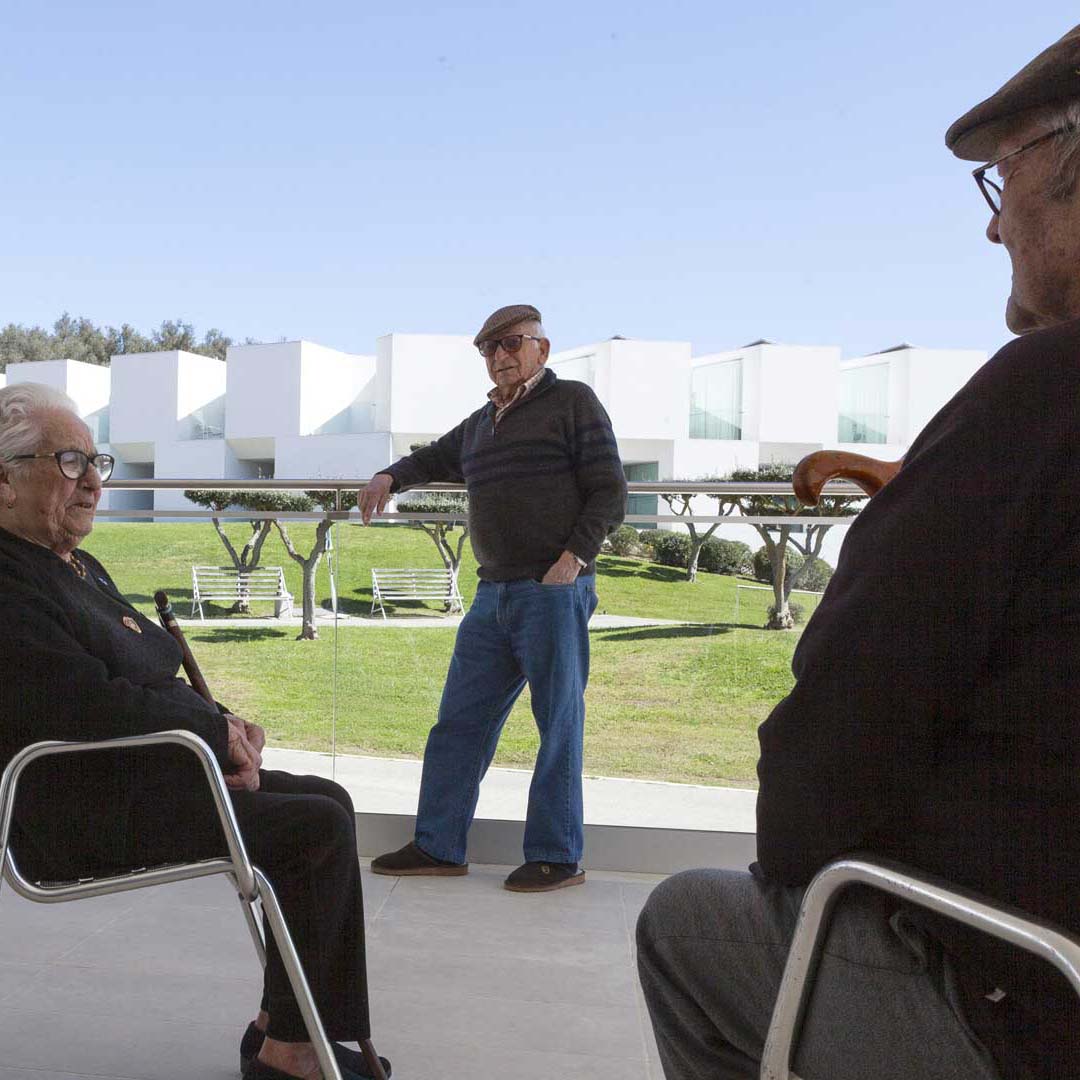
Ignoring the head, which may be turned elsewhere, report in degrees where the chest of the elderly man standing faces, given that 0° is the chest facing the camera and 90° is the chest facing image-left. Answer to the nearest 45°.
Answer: approximately 45°

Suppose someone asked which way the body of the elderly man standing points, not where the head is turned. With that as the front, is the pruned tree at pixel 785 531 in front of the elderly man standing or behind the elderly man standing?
behind

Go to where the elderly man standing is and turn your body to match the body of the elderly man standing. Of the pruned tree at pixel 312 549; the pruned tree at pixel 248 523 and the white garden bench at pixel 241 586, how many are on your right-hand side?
3

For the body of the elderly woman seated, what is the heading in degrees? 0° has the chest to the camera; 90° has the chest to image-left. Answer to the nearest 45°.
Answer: approximately 270°

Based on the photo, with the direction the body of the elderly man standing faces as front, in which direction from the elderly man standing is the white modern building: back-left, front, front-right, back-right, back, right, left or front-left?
back-right

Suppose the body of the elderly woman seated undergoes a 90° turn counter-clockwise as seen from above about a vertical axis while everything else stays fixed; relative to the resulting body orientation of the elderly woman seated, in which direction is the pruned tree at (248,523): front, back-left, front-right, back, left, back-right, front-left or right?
front

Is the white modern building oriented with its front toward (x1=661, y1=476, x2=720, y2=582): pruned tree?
yes

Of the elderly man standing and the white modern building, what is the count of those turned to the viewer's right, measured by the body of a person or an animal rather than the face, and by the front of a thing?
0

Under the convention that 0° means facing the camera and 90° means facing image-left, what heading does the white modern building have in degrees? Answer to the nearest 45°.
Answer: approximately 0°
